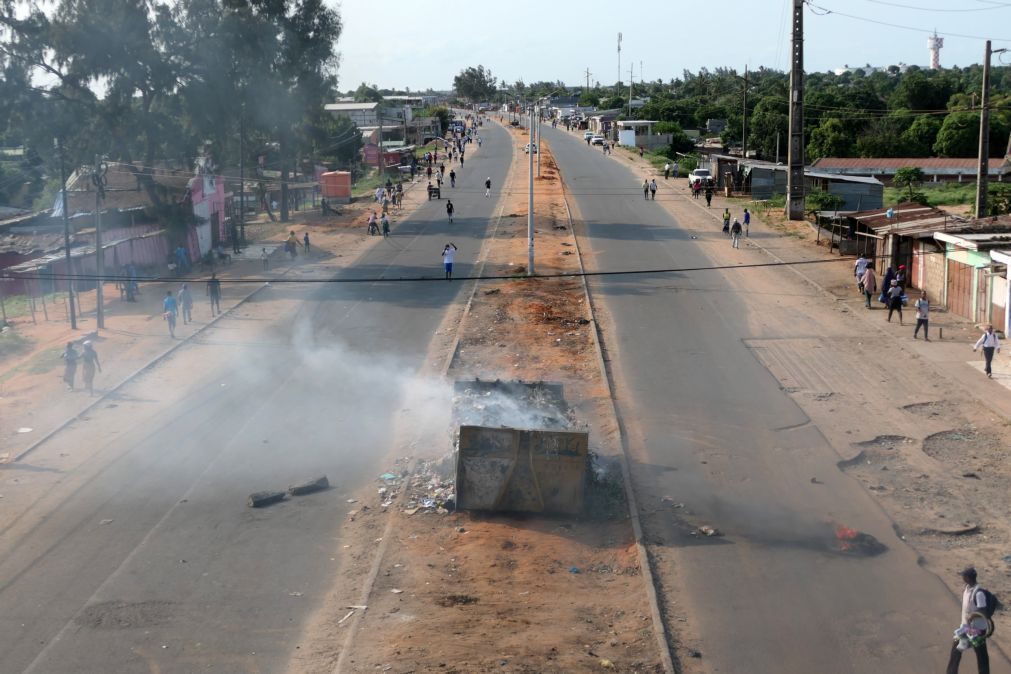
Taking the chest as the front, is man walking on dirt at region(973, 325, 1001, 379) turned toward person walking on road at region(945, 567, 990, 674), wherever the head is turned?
yes

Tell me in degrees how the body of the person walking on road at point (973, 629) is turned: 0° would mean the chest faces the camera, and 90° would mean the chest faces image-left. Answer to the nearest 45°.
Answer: approximately 45°

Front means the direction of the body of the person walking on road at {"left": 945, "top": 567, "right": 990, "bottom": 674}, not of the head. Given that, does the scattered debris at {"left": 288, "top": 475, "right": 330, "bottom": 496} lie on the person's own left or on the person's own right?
on the person's own right

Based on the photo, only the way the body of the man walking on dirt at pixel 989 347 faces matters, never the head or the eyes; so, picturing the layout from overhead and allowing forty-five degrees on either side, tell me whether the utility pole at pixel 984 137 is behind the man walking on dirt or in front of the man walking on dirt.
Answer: behind

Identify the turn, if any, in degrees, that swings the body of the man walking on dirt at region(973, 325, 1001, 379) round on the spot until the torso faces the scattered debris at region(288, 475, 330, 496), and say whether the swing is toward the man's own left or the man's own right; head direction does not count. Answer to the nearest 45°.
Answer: approximately 45° to the man's own right

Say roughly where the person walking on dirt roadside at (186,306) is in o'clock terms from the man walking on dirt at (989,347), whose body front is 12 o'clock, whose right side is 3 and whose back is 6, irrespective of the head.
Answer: The person walking on dirt roadside is roughly at 3 o'clock from the man walking on dirt.

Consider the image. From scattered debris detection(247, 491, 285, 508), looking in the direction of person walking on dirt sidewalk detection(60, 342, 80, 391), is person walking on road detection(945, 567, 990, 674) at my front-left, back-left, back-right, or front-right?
back-right

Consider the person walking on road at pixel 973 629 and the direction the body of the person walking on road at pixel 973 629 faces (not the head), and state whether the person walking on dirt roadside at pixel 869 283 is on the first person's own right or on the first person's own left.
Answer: on the first person's own right

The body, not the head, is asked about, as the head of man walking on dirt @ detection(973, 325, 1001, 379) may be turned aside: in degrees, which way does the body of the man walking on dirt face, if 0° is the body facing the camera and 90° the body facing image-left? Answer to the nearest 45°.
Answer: approximately 0°

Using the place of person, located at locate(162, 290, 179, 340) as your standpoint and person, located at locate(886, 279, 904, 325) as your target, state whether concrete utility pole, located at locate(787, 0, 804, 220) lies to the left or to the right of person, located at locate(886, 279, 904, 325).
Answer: left
